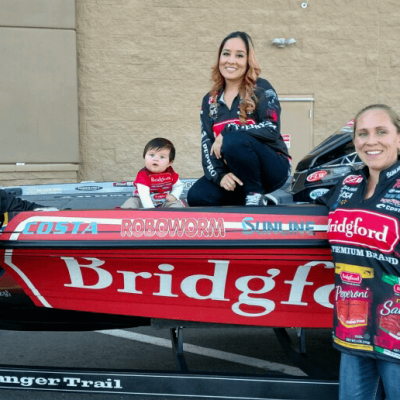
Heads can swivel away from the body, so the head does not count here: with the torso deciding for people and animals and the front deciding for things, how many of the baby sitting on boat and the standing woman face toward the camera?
2

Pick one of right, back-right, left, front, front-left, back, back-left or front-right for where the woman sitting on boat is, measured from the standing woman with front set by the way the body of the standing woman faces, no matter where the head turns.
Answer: back-right

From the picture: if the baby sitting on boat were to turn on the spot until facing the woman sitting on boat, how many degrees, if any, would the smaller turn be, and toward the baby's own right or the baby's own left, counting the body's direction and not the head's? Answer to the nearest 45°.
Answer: approximately 45° to the baby's own left

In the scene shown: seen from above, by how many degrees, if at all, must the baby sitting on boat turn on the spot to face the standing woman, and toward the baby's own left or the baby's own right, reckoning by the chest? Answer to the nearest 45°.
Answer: approximately 45° to the baby's own left

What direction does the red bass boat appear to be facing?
to the viewer's left

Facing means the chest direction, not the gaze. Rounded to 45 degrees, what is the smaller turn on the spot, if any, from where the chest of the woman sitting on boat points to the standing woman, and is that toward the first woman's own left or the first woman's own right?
approximately 90° to the first woman's own left

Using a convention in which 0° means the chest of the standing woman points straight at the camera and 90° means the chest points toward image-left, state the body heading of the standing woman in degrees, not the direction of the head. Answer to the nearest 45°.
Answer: approximately 0°
